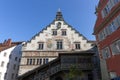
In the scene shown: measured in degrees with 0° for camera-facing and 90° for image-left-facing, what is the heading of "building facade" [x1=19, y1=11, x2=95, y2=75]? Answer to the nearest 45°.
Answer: approximately 0°

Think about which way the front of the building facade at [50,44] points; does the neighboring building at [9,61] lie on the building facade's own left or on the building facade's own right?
on the building facade's own right

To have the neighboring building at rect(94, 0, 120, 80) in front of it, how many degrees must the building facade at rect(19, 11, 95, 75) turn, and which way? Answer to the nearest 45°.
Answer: approximately 45° to its left
